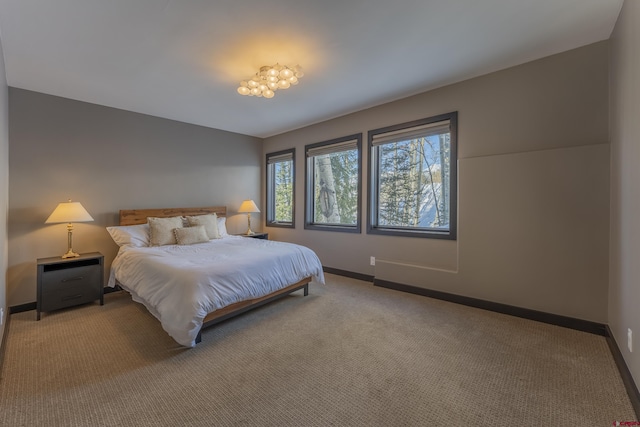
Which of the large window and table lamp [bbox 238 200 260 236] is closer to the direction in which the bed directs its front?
the large window

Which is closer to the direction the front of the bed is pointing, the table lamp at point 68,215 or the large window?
the large window

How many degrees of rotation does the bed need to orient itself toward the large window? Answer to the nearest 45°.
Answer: approximately 45° to its left

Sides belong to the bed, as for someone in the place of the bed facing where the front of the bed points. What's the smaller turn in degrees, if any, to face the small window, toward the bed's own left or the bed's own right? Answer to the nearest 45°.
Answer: approximately 90° to the bed's own left

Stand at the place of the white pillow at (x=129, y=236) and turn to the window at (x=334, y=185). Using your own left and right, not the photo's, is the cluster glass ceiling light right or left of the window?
right

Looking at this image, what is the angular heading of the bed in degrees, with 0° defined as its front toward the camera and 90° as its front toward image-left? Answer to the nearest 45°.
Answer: approximately 315°
